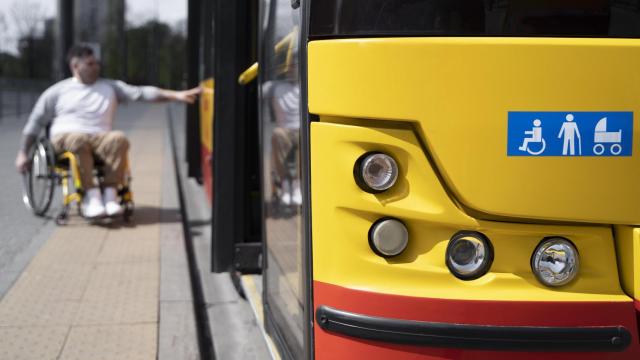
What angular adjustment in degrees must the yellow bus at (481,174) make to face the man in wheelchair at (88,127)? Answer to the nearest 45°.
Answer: approximately 135° to its right

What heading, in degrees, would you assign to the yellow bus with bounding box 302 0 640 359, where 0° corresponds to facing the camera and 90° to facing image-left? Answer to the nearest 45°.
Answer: approximately 0°

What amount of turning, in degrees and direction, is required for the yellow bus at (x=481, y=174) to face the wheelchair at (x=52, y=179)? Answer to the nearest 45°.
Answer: approximately 135° to its right

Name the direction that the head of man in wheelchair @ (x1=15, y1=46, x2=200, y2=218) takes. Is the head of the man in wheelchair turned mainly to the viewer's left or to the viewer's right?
to the viewer's right

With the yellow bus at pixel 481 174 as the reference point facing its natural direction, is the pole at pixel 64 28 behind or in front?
behind
